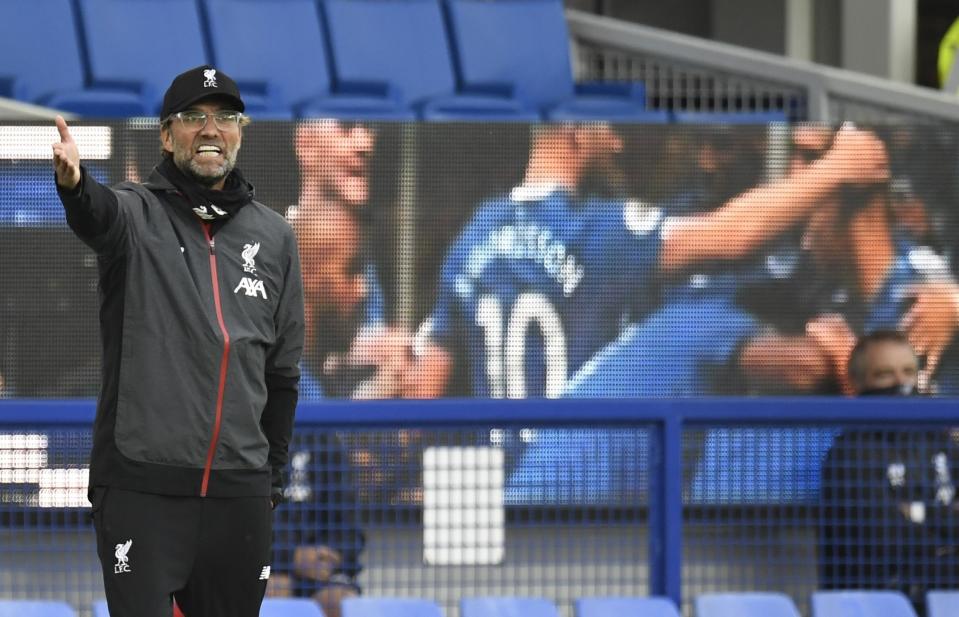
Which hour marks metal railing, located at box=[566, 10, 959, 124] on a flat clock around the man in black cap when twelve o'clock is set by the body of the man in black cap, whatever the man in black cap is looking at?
The metal railing is roughly at 7 o'clock from the man in black cap.

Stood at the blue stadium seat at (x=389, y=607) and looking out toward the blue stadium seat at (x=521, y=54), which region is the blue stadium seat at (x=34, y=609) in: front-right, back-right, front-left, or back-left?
back-left

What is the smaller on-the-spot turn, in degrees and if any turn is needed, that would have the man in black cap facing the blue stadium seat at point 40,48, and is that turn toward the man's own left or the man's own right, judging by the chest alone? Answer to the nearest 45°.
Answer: approximately 180°

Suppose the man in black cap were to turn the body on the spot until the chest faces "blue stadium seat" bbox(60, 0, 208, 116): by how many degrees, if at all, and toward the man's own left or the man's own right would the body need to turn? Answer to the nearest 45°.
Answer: approximately 180°

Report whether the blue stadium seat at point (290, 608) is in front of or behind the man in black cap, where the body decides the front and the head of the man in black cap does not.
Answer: behind

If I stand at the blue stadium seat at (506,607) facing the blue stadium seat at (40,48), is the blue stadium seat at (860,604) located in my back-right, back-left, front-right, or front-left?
back-right

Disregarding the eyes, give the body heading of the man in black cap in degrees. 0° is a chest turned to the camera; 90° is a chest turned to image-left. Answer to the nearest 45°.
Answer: approximately 0°

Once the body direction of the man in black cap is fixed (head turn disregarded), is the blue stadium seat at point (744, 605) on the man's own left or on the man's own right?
on the man's own left

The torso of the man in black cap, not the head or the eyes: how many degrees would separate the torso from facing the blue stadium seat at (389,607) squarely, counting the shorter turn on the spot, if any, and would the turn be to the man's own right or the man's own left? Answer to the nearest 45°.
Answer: approximately 135° to the man's own left
